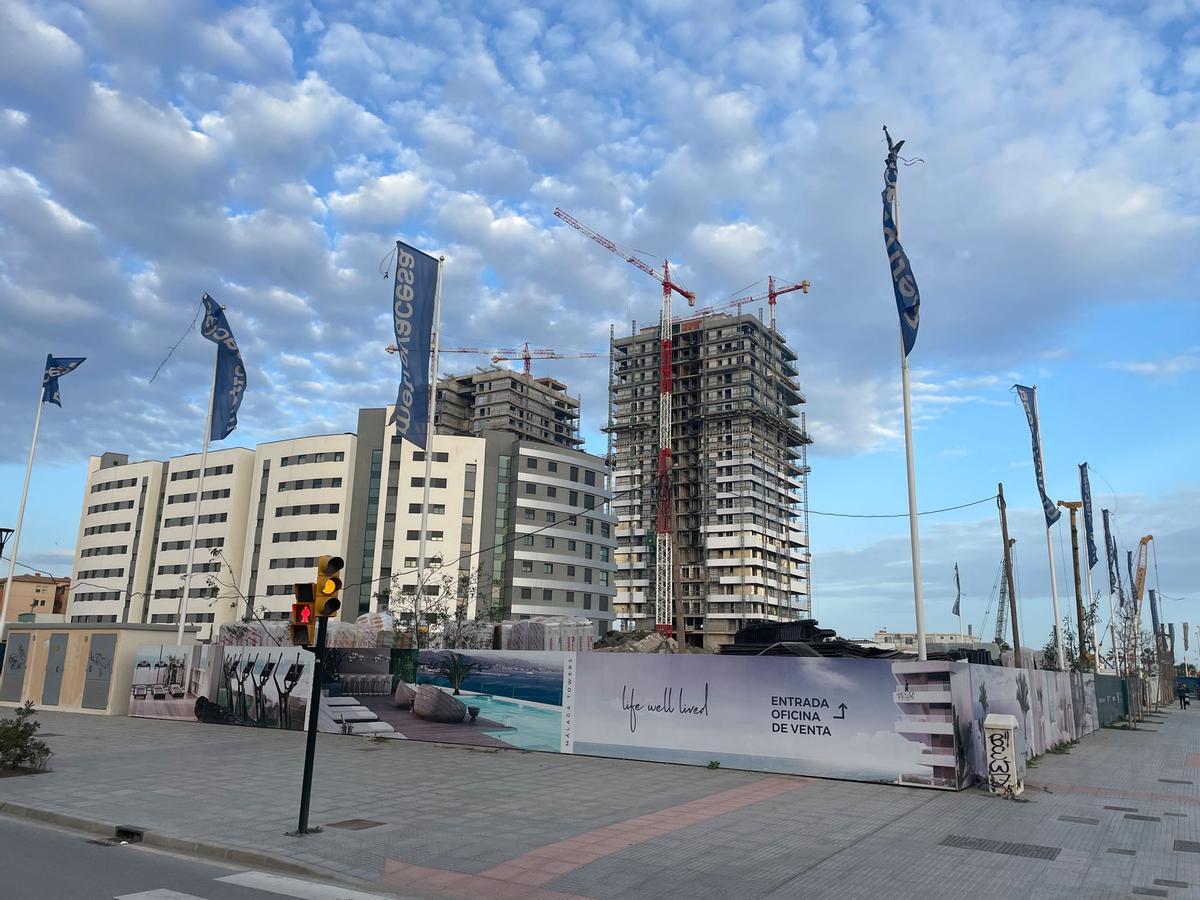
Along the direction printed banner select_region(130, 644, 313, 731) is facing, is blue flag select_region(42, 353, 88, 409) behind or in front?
behind

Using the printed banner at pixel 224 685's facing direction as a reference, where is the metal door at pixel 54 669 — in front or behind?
behind

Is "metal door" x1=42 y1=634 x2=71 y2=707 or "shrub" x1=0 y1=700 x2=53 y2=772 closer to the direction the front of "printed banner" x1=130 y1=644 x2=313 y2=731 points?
the shrub

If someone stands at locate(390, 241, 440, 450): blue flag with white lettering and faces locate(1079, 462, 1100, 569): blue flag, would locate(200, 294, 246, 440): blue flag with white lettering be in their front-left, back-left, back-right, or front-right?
back-left

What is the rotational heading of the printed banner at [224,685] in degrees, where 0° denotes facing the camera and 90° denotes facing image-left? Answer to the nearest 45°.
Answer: approximately 0°

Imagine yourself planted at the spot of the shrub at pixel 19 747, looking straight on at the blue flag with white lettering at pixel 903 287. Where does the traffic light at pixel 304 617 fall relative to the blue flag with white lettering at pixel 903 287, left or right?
right

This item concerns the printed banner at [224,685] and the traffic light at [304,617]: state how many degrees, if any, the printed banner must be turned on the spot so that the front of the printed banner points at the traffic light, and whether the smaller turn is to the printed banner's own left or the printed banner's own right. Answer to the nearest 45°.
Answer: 0° — it already faces it

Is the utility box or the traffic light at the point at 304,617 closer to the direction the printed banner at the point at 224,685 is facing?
the traffic light

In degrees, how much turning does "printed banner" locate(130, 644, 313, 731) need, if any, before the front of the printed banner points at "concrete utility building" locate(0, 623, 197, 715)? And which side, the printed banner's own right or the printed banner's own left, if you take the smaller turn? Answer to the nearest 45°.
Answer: approximately 135° to the printed banner's own right
